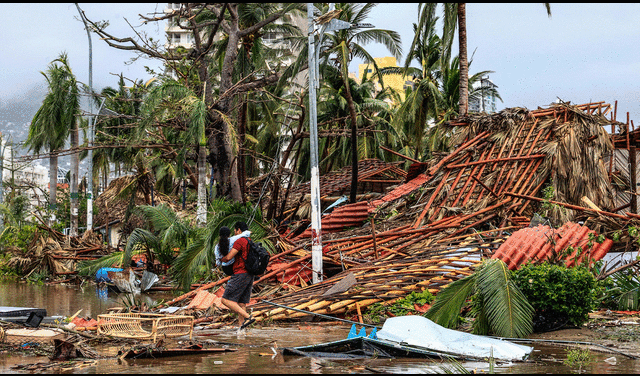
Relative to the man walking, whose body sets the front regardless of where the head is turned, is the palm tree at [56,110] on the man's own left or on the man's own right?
on the man's own right

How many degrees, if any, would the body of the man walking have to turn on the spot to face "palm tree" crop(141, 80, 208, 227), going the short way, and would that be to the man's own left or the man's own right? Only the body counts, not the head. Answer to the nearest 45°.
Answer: approximately 90° to the man's own right

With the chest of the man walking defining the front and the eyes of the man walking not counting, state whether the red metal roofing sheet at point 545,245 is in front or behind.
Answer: behind

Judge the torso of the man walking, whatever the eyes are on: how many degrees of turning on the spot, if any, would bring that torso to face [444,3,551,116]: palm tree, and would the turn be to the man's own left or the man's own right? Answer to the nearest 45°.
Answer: approximately 135° to the man's own right

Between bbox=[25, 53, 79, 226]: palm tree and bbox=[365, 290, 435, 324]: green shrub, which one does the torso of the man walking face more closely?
the palm tree

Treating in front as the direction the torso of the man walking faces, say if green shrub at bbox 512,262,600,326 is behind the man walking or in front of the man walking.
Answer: behind

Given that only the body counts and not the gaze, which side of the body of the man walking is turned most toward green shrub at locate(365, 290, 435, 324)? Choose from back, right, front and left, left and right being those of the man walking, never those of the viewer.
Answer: back

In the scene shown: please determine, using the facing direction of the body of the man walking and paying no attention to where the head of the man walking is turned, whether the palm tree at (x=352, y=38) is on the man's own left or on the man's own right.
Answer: on the man's own right

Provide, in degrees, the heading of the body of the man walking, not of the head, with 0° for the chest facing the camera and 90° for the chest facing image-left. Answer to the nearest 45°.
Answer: approximately 90°

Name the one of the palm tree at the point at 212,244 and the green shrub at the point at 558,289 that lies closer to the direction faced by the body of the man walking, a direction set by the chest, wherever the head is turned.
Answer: the palm tree
